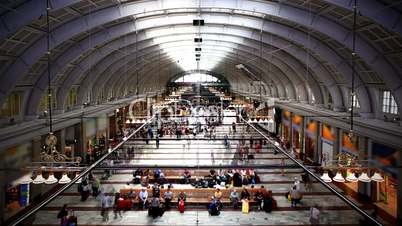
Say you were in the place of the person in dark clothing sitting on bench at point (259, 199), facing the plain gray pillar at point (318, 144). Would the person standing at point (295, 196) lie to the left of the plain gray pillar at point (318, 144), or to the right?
right

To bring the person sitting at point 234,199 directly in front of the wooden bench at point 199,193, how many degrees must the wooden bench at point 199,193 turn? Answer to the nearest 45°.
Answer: approximately 45° to its left

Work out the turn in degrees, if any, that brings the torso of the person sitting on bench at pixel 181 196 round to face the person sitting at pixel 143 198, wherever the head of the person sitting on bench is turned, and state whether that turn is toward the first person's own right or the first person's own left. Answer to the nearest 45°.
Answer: approximately 90° to the first person's own right

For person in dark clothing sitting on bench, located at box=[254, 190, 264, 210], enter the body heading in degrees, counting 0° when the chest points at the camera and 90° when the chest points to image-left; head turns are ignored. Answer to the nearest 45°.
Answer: approximately 0°

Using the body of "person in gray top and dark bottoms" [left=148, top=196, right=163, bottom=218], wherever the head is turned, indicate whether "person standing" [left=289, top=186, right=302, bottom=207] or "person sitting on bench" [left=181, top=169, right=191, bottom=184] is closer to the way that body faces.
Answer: the person sitting on bench

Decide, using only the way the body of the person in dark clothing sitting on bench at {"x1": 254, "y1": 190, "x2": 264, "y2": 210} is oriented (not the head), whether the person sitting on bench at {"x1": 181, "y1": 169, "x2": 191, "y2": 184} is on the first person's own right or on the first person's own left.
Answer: on the first person's own right

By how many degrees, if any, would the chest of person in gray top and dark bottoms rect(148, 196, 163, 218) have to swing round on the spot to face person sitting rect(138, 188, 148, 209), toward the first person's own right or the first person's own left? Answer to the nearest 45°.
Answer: approximately 45° to the first person's own left

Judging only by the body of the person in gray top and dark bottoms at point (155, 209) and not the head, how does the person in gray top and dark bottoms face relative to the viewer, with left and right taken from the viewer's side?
facing away from the viewer

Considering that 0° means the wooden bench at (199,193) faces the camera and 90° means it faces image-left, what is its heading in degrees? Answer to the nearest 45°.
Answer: approximately 0°

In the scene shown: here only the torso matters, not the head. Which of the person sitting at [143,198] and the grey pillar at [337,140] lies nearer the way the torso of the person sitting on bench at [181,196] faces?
the person sitting
